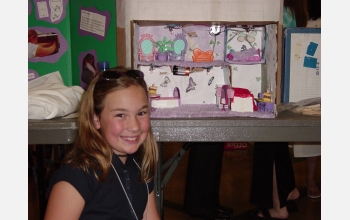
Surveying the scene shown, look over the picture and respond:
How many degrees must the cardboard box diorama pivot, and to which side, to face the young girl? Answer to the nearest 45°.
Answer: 0° — it already faces them

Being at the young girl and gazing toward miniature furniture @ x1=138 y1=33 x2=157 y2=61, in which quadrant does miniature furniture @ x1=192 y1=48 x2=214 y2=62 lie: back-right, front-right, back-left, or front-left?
front-right

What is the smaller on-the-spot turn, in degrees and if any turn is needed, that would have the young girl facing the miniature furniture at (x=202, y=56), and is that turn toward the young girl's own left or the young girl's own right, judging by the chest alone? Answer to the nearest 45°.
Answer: approximately 90° to the young girl's own left

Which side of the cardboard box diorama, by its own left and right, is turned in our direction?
front

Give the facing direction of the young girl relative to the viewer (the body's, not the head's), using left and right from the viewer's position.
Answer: facing the viewer and to the right of the viewer

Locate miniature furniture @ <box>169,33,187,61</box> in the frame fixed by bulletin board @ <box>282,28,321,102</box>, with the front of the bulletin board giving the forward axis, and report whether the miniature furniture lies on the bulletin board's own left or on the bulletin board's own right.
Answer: on the bulletin board's own right

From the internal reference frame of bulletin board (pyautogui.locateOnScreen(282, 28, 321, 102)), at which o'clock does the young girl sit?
The young girl is roughly at 1 o'clock from the bulletin board.

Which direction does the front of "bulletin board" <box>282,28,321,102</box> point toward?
toward the camera

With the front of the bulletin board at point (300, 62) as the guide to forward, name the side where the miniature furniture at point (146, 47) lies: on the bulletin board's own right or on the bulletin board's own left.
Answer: on the bulletin board's own right
